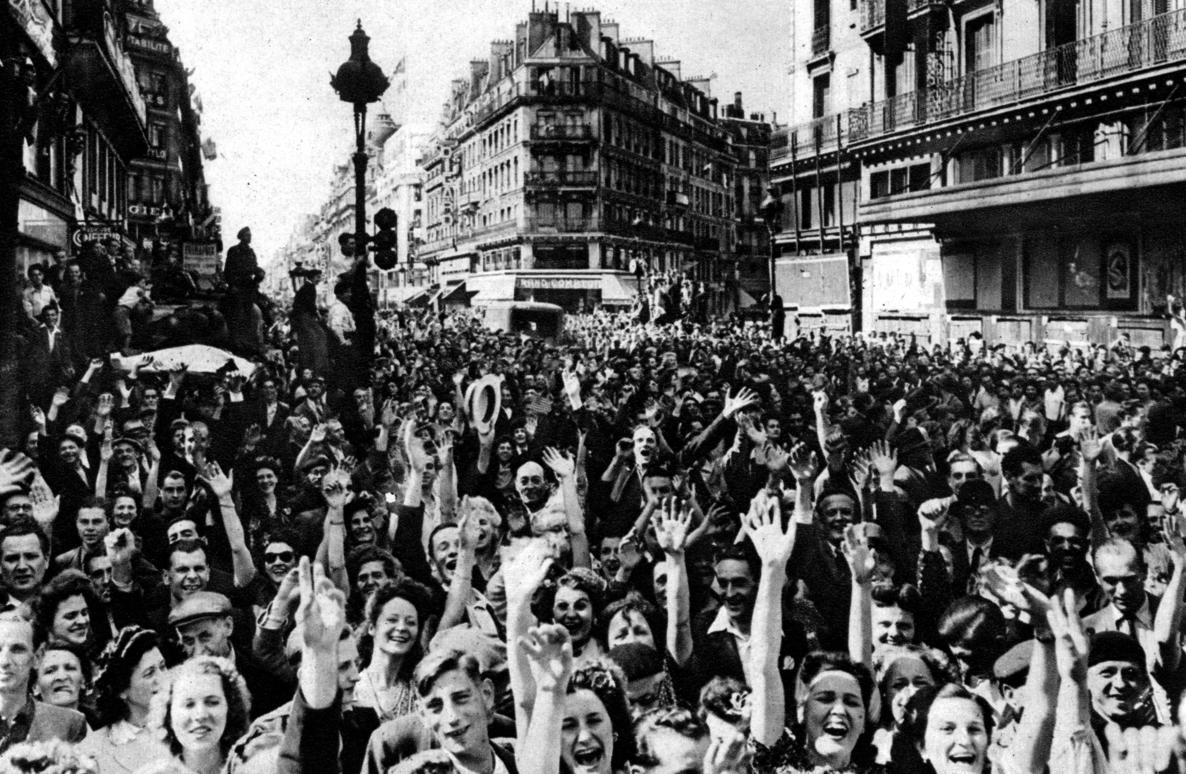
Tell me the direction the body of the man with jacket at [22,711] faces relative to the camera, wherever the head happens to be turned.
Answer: toward the camera

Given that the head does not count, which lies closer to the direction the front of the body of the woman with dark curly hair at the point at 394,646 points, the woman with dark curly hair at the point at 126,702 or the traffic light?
the woman with dark curly hair

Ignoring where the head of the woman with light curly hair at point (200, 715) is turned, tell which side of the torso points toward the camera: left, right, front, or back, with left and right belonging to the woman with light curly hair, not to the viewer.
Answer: front

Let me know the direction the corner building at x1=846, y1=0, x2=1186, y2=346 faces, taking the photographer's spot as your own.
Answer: facing the viewer and to the left of the viewer

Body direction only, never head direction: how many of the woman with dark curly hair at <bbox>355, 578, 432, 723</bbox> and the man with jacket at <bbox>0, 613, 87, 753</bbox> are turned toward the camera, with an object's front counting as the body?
2

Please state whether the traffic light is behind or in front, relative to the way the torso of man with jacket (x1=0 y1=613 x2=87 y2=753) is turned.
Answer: behind

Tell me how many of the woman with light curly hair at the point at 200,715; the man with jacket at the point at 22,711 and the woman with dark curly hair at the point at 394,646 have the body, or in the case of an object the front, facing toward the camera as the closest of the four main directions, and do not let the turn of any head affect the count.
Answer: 3

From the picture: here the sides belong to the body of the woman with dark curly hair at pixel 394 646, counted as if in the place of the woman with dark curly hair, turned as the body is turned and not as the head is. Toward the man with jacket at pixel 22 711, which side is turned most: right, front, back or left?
right

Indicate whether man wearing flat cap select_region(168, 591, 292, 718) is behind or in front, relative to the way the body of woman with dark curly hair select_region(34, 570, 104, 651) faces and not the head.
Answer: in front

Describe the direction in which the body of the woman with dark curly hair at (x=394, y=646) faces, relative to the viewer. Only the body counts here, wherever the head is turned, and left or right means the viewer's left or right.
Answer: facing the viewer

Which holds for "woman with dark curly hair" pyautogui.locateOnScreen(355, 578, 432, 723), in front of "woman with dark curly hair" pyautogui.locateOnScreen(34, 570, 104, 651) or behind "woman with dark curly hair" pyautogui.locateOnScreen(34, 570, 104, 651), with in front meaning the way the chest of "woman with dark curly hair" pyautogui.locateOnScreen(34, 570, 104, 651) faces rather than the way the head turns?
in front
